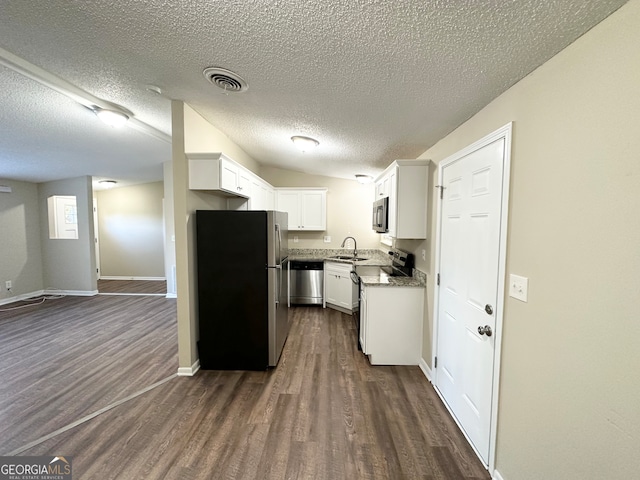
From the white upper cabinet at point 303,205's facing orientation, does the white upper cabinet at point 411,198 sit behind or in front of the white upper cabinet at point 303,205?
in front

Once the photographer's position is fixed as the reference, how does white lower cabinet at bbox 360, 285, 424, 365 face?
facing to the left of the viewer

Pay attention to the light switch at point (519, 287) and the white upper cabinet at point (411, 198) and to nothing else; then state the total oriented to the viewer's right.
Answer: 0

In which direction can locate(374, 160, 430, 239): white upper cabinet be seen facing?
to the viewer's left

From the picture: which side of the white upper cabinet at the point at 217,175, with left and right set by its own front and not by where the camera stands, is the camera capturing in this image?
right

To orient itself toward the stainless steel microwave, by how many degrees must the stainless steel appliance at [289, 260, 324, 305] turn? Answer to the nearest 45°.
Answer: approximately 45° to its left

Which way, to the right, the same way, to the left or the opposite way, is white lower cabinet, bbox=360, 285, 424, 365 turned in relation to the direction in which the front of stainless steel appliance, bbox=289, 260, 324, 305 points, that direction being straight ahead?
to the right

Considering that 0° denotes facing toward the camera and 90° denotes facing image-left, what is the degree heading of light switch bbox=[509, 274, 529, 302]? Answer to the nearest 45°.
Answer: approximately 45°

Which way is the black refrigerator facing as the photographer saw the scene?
facing to the right of the viewer
